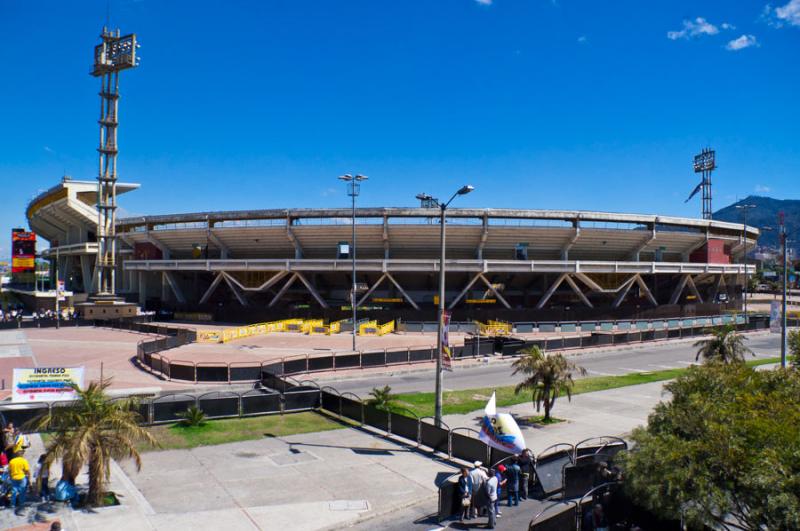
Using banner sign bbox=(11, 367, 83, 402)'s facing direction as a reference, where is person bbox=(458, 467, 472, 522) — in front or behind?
in front

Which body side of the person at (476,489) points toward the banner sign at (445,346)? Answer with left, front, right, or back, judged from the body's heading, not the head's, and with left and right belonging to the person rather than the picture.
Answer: front

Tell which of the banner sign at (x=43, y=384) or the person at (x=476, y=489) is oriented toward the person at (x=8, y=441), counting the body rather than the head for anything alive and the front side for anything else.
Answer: the banner sign

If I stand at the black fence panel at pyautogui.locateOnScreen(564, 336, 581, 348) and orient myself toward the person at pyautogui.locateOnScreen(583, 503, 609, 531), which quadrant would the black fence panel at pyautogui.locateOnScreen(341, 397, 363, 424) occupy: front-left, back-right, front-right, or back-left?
front-right

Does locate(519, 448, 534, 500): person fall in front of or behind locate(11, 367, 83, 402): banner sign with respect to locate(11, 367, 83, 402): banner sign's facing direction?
in front

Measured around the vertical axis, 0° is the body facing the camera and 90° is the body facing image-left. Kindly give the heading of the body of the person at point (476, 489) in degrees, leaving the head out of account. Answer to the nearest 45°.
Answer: approximately 180°

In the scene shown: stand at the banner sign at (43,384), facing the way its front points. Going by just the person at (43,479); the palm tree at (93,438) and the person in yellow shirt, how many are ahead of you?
3

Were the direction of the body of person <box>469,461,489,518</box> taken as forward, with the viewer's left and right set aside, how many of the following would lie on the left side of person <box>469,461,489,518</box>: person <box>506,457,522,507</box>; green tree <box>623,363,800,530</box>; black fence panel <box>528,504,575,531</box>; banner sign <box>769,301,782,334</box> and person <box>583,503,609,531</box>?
0

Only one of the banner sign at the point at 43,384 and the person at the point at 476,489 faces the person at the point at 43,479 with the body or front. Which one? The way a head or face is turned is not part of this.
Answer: the banner sign

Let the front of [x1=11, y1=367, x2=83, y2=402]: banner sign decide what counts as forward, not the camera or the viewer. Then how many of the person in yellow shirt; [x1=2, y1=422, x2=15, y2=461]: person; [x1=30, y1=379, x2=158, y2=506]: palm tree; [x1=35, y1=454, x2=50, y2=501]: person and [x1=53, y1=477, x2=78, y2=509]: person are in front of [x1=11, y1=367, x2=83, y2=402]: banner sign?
5

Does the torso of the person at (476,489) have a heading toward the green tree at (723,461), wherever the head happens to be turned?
no

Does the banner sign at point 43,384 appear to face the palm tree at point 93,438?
yes

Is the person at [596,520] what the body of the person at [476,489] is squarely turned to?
no

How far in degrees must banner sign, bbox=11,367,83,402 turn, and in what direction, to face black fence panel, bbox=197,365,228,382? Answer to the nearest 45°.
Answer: approximately 135° to its left

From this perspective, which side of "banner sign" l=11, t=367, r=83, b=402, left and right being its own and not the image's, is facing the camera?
front

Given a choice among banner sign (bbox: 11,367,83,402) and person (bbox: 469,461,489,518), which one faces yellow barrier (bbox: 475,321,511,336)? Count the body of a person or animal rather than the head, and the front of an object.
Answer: the person
